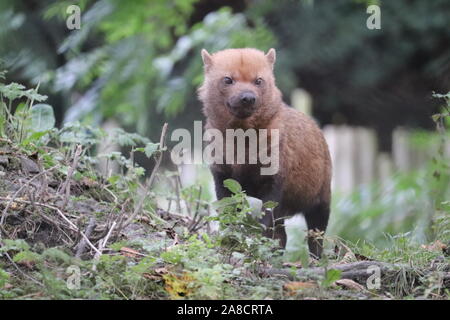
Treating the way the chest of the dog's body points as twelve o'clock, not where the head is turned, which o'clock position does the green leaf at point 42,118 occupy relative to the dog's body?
The green leaf is roughly at 1 o'clock from the dog's body.

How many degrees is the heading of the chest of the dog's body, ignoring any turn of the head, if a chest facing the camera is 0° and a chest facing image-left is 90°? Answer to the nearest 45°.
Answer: approximately 45°

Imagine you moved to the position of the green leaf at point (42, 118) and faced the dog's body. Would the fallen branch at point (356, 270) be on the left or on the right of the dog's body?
right

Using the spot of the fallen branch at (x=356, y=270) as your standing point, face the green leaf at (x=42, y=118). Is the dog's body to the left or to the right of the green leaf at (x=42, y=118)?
right

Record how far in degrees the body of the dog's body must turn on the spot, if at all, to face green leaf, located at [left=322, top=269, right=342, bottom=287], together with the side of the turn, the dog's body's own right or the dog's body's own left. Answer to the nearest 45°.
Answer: approximately 45° to the dog's body's own left

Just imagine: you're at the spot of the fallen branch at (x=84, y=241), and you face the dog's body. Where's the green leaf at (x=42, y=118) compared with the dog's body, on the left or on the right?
left

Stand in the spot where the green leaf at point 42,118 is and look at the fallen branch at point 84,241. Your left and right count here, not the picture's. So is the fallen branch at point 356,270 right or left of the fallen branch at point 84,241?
left

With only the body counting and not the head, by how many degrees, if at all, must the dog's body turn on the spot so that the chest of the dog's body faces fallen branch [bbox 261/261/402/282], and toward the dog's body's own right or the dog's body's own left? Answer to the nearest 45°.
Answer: approximately 45° to the dog's body's own left

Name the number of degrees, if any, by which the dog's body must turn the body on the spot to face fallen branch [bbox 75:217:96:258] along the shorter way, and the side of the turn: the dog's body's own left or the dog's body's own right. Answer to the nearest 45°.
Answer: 0° — it already faces it
